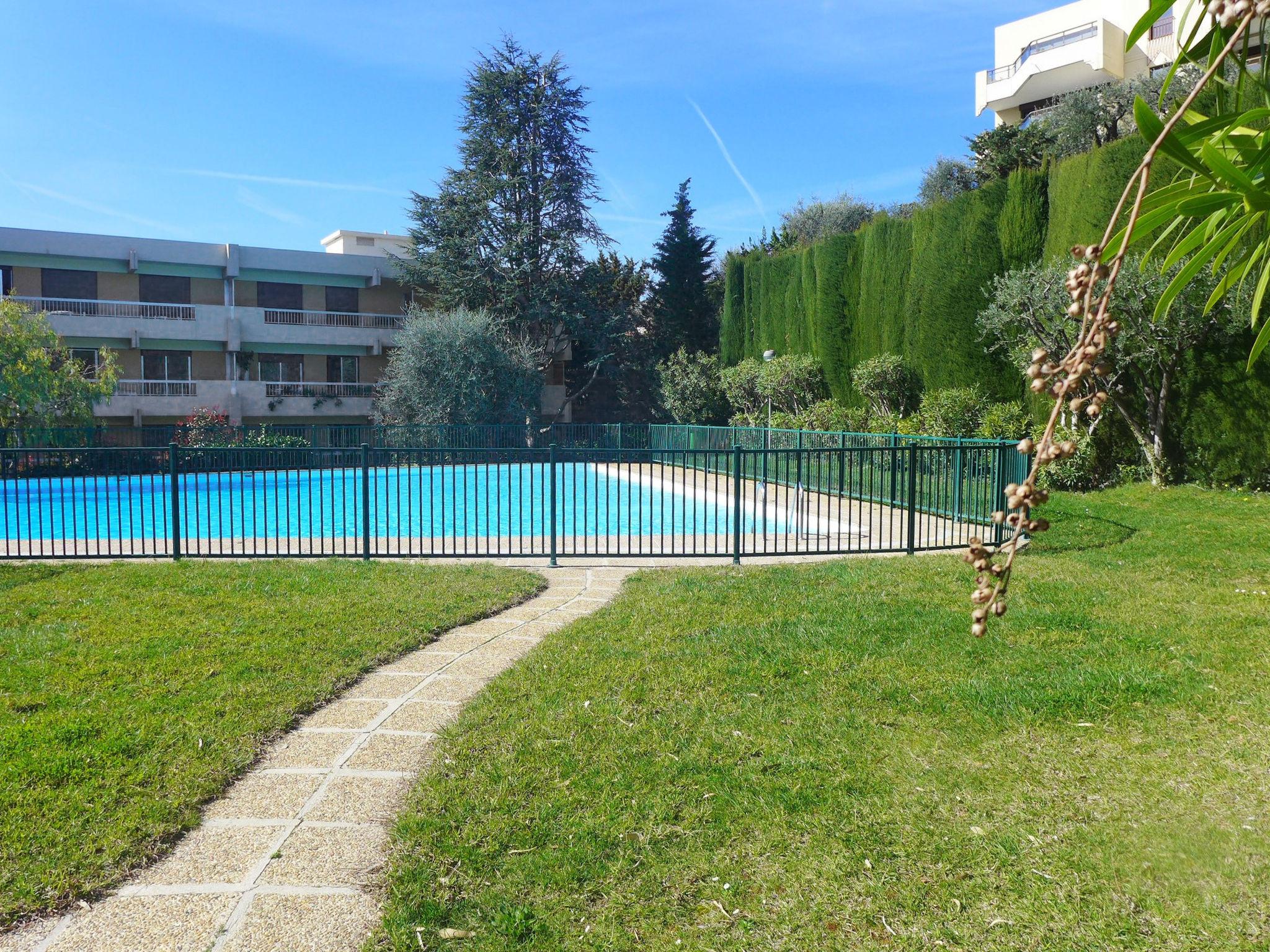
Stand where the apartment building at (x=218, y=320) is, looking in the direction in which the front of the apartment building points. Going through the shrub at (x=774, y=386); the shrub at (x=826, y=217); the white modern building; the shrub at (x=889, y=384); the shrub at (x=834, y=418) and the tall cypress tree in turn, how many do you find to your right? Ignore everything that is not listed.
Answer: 0

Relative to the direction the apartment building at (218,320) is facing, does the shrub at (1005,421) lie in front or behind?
in front

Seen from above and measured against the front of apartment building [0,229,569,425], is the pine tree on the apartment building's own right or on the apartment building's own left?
on the apartment building's own left

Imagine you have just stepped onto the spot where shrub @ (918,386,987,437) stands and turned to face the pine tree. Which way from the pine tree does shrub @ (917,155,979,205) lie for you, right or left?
right

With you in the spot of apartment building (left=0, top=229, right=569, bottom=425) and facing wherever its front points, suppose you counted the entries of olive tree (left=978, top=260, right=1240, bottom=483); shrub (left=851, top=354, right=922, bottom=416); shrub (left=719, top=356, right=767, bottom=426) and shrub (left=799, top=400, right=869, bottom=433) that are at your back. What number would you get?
0

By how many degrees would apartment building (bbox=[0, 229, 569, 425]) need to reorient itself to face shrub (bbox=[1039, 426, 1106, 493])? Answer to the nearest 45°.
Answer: approximately 45° to its left

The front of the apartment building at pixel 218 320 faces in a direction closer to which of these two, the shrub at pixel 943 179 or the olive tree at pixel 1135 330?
the olive tree

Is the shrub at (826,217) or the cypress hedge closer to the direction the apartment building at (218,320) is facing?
the cypress hedge

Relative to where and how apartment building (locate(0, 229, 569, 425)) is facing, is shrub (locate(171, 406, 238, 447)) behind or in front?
in front

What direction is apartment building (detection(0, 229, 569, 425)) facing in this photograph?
toward the camera

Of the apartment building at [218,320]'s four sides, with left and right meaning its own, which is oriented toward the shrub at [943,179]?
left

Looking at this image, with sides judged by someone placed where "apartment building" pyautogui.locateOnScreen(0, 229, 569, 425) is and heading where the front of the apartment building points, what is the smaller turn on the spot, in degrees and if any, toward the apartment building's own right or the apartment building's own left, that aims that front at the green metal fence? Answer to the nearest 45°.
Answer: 0° — it already faces it

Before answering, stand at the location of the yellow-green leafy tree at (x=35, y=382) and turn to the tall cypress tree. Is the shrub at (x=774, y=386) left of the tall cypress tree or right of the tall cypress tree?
right

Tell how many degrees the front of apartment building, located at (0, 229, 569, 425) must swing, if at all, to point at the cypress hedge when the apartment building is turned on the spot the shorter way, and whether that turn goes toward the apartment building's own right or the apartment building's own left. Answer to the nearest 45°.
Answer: approximately 45° to the apartment building's own left

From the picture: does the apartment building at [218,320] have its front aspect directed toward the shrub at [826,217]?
no

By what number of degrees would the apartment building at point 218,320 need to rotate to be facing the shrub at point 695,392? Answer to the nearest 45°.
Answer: approximately 45° to its left
